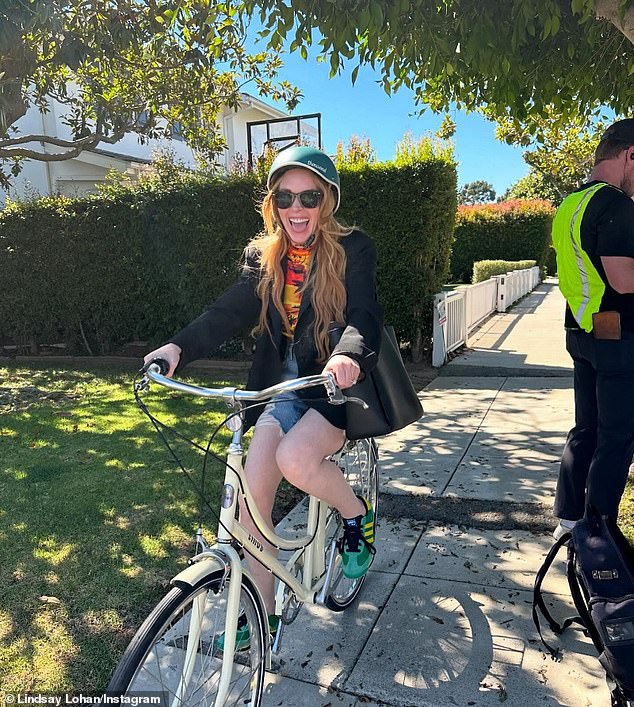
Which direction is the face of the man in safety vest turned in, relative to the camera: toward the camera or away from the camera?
away from the camera

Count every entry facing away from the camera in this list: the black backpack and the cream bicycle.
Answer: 0

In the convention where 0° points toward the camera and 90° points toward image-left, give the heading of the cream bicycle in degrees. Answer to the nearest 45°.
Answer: approximately 45°

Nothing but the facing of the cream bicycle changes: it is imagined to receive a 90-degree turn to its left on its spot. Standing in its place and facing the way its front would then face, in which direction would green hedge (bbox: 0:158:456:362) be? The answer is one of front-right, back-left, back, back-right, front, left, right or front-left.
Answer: back-left

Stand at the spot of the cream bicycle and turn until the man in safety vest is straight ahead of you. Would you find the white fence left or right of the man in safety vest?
left

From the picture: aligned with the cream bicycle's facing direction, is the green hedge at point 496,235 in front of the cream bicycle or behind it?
behind

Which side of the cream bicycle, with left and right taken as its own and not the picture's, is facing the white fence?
back
